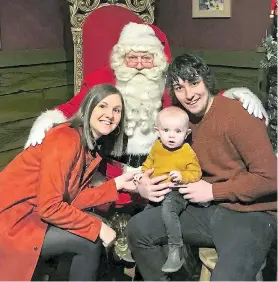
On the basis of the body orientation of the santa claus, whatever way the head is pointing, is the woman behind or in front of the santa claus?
in front

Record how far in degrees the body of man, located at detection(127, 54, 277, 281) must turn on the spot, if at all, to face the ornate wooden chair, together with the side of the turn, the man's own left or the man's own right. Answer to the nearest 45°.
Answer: approximately 90° to the man's own right

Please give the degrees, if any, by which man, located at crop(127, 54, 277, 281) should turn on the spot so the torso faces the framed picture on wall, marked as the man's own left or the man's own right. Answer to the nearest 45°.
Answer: approximately 135° to the man's own right

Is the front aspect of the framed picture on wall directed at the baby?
yes

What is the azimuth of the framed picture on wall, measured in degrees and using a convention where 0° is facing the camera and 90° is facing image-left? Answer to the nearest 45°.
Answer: approximately 0°

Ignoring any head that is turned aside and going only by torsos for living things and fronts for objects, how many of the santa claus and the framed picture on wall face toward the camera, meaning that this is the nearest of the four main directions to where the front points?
2

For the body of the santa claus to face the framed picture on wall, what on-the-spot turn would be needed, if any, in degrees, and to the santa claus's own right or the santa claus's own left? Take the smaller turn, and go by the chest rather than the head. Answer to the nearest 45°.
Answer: approximately 135° to the santa claus's own left

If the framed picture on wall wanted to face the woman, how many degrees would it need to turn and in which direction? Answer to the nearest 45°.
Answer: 0° — it already faces them
